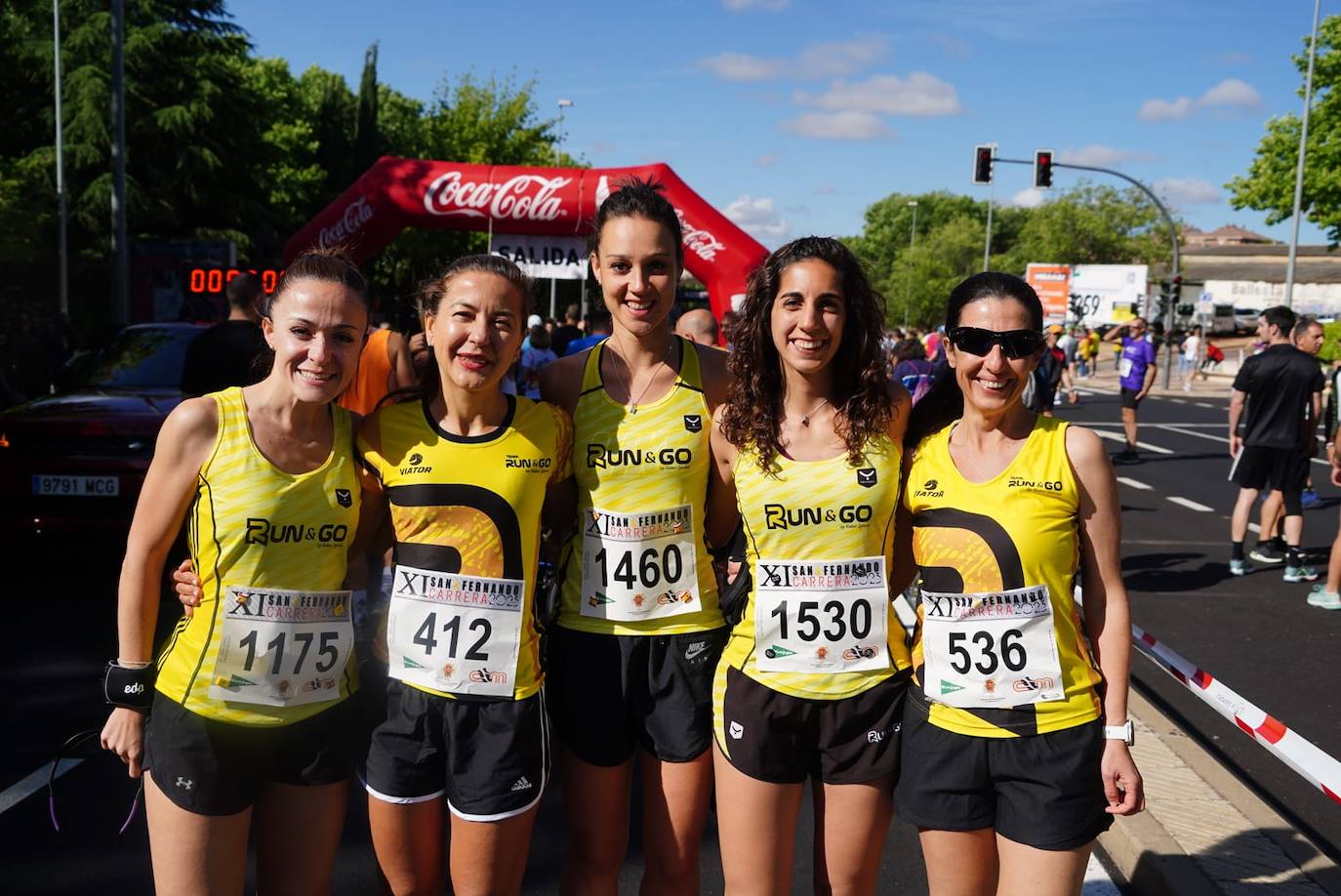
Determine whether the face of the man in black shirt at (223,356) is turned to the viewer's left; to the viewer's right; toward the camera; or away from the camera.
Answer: away from the camera

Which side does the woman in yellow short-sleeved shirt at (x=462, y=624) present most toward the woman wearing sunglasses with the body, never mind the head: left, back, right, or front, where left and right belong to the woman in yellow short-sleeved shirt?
left

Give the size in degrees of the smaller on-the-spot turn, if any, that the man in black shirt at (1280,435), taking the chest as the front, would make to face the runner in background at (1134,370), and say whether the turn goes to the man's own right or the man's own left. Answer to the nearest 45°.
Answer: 0° — they already face them

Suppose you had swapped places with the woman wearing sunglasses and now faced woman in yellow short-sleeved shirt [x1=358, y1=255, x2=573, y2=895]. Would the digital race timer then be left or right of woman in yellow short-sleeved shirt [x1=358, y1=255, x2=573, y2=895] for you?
right

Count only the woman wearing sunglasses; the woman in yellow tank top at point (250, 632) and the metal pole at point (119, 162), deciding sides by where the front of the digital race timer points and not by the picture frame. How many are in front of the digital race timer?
2
